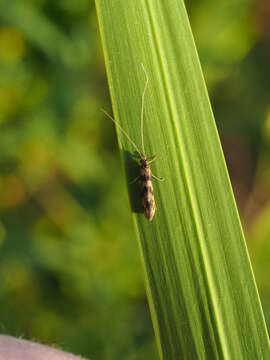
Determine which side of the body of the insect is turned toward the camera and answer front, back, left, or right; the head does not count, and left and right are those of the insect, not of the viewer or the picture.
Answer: back
